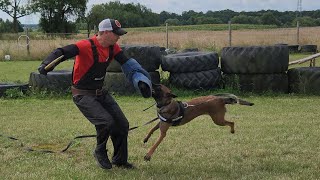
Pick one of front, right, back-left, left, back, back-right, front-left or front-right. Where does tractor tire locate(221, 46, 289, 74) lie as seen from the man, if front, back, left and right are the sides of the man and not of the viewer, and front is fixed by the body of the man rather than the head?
left

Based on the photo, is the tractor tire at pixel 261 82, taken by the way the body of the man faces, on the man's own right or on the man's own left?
on the man's own left

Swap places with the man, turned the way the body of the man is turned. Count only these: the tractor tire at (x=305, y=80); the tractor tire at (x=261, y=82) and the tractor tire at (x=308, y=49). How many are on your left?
3

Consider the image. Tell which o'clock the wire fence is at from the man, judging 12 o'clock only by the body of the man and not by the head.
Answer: The wire fence is roughly at 8 o'clock from the man.

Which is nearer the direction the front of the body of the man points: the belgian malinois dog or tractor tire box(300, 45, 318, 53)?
the belgian malinois dog

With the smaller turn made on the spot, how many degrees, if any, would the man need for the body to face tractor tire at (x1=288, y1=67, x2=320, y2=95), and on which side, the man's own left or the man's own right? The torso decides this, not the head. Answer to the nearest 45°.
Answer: approximately 90° to the man's own left

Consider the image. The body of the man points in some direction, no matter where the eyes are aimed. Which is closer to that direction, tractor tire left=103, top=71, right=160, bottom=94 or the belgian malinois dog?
the belgian malinois dog

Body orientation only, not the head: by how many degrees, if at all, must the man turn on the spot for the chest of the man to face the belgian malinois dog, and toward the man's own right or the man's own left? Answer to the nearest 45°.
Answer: approximately 45° to the man's own left

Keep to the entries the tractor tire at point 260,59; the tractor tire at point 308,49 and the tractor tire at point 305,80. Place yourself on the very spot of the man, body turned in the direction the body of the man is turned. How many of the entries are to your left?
3

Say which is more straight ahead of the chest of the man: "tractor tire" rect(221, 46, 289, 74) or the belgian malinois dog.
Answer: the belgian malinois dog

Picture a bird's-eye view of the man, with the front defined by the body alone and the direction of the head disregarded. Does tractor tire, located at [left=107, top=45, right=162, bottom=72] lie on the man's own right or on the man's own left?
on the man's own left

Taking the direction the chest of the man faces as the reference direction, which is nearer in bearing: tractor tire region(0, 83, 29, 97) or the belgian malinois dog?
the belgian malinois dog

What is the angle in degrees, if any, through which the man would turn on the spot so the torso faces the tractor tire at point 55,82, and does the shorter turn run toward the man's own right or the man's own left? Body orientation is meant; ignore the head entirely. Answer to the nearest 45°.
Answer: approximately 135° to the man's own left
